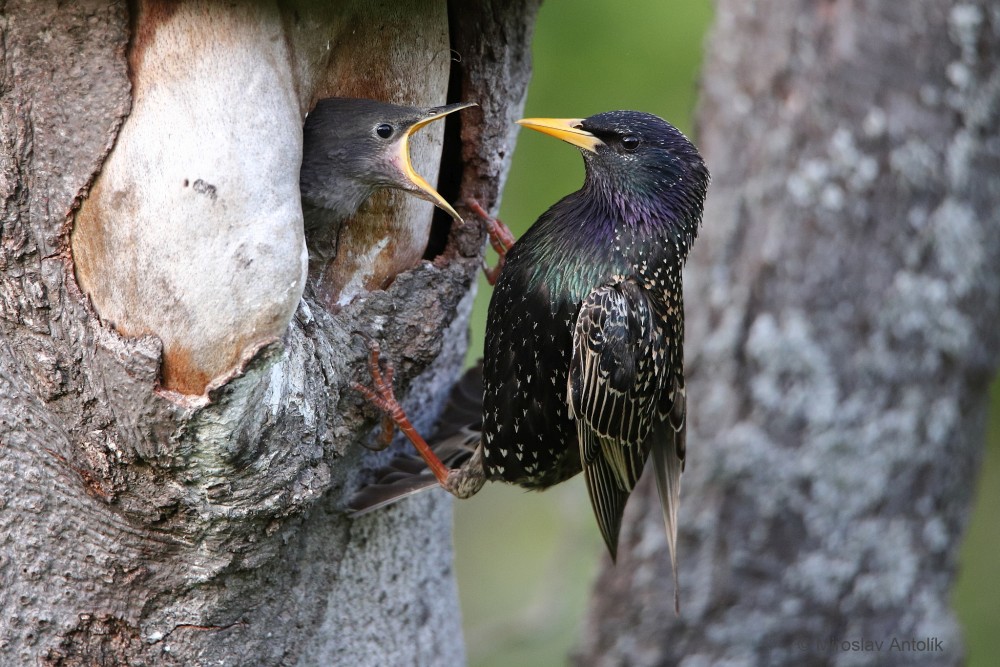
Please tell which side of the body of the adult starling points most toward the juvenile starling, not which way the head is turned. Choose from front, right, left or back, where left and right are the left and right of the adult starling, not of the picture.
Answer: front

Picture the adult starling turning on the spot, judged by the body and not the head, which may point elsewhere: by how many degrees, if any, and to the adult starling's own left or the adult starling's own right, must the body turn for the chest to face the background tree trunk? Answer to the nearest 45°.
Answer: approximately 135° to the adult starling's own right

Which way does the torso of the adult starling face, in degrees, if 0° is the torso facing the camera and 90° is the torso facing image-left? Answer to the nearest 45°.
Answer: approximately 90°

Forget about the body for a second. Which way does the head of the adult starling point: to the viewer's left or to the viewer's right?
to the viewer's left

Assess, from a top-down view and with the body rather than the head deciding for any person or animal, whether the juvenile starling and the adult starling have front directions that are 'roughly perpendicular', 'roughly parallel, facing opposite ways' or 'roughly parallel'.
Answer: roughly parallel, facing opposite ways

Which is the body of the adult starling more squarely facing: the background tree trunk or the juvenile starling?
the juvenile starling

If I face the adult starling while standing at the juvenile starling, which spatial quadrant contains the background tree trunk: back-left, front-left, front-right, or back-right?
front-left

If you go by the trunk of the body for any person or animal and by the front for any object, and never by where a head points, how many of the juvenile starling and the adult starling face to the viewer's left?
1

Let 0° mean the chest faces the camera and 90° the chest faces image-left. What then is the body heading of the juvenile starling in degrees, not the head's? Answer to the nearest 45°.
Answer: approximately 270°

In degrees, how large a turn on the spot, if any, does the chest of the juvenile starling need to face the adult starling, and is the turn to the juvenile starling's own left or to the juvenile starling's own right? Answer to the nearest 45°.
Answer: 0° — it already faces it
